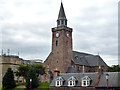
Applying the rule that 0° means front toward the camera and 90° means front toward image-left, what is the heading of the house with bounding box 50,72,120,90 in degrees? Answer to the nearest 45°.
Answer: approximately 0°
